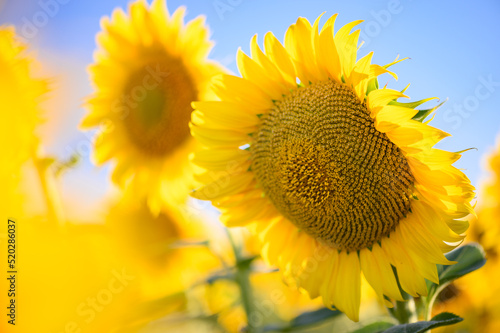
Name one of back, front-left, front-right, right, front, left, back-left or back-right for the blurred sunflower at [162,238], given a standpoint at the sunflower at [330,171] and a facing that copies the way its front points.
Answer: right

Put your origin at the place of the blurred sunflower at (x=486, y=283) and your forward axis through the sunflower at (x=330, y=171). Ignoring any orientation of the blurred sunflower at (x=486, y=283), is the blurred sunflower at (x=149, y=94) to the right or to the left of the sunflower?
right

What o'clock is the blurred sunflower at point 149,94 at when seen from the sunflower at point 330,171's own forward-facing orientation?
The blurred sunflower is roughly at 3 o'clock from the sunflower.

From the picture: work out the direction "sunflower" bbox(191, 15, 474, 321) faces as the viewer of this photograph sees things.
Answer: facing the viewer and to the left of the viewer

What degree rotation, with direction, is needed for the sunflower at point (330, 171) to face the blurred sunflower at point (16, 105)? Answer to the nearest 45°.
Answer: approximately 45° to its right
